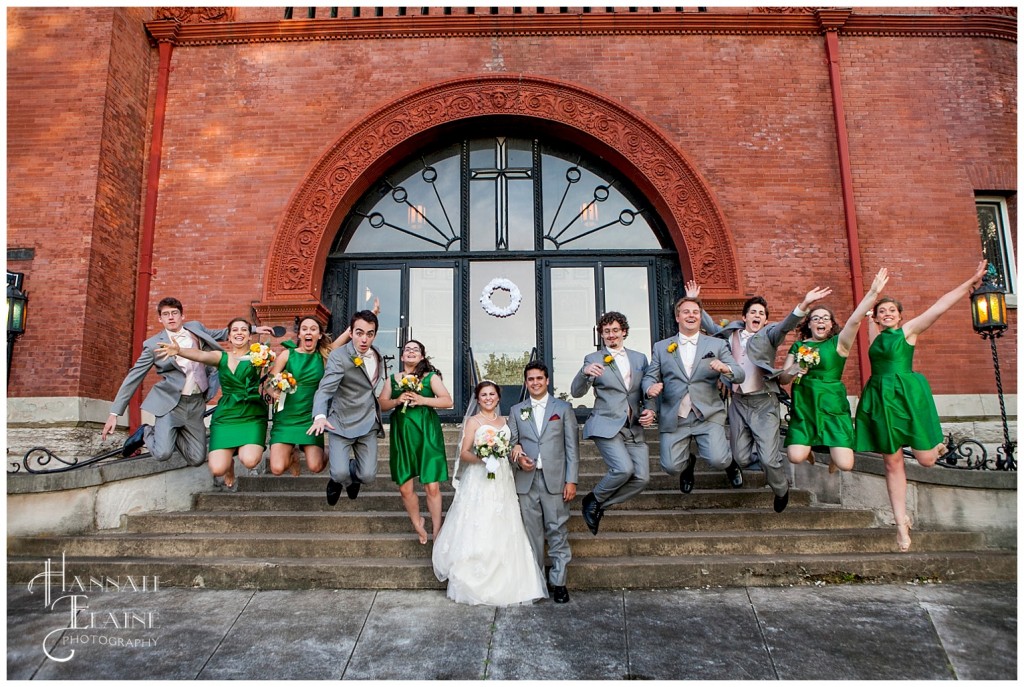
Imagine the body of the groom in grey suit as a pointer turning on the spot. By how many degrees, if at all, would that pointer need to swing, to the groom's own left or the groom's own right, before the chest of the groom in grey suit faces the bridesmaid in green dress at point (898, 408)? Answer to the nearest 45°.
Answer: approximately 90° to the groom's own left

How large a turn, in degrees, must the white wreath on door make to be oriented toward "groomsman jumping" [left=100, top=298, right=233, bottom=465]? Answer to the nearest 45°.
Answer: approximately 45° to its right

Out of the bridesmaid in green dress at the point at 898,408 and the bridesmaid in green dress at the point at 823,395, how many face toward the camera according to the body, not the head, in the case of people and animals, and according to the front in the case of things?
2

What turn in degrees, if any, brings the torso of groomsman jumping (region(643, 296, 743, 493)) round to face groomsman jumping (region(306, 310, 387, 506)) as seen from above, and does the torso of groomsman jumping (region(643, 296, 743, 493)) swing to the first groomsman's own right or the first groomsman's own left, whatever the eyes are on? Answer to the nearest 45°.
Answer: approximately 90° to the first groomsman's own right

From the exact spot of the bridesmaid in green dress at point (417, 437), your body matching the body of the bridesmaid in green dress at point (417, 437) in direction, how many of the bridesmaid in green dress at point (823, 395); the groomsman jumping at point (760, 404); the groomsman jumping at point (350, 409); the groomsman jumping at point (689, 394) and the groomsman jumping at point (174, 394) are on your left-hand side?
3

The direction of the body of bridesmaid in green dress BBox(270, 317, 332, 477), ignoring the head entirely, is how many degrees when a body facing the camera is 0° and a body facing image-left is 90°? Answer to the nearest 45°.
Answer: approximately 0°

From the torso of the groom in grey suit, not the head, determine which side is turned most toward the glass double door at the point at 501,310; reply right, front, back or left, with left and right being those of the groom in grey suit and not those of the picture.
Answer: back
